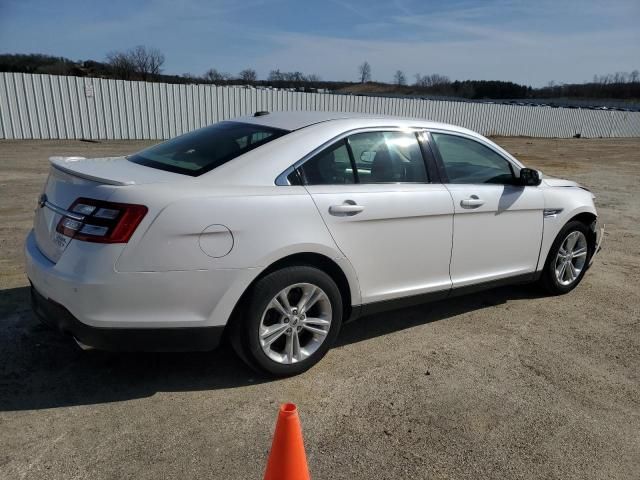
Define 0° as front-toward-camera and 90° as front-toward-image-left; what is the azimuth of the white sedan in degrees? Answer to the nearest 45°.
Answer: approximately 225°

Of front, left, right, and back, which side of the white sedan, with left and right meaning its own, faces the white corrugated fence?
left

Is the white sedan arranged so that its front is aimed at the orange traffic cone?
no

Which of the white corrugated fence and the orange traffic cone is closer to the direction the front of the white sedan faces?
the white corrugated fence
